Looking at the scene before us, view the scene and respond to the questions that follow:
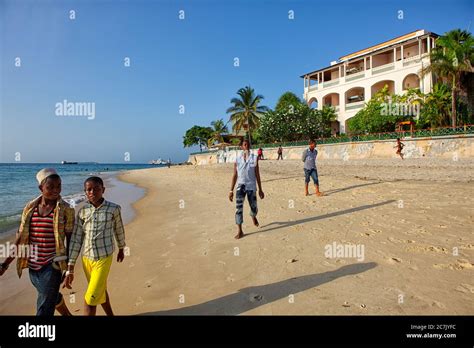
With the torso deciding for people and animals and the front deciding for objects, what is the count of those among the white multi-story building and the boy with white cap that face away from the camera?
0

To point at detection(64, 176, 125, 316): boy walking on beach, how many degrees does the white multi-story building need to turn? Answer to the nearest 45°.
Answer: approximately 45° to its left

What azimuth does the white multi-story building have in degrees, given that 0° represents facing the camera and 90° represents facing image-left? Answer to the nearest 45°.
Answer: approximately 45°

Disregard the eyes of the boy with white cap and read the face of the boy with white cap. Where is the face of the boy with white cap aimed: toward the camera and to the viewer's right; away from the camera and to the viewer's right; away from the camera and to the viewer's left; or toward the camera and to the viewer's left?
toward the camera and to the viewer's right

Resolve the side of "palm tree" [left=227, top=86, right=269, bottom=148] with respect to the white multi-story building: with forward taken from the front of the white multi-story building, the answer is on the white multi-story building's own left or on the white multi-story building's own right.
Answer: on the white multi-story building's own right
